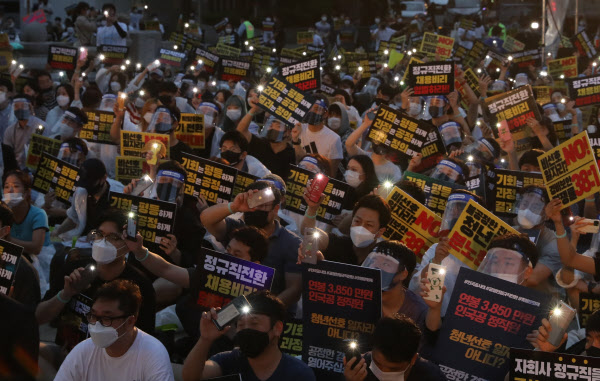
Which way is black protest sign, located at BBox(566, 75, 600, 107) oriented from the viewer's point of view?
toward the camera

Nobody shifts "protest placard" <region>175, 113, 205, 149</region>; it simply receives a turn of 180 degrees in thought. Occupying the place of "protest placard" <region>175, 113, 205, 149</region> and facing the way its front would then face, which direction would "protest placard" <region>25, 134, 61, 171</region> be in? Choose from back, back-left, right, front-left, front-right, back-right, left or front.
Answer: left

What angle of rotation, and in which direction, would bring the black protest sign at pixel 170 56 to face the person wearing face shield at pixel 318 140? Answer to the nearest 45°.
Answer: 0° — it already faces them

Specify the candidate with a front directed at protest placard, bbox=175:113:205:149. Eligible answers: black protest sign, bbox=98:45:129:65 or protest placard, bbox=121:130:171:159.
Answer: the black protest sign

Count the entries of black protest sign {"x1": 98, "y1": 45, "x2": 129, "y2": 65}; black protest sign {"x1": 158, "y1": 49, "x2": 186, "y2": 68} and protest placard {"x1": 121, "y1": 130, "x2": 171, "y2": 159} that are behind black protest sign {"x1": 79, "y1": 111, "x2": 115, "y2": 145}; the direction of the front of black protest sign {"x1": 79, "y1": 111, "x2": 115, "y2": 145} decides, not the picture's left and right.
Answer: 2

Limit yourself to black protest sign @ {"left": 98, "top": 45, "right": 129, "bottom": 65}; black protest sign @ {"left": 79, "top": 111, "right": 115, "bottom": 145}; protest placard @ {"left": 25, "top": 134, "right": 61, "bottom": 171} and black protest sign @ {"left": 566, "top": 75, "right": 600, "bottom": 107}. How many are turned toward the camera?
4

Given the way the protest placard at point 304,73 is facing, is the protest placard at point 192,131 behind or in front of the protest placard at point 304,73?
in front

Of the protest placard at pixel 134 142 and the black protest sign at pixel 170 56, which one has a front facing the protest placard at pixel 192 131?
the black protest sign

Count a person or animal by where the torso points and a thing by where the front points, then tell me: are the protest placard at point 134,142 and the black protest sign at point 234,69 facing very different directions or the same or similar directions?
same or similar directions

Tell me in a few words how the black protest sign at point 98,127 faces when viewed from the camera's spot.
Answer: facing the viewer

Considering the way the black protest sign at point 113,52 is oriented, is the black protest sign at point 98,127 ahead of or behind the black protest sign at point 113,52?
ahead

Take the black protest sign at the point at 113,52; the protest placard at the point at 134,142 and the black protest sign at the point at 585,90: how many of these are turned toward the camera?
3

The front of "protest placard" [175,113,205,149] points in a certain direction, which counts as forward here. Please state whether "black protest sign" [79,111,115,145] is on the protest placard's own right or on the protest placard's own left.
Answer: on the protest placard's own right

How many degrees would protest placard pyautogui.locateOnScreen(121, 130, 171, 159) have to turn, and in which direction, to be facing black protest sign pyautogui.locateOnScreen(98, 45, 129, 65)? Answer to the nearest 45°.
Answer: approximately 180°

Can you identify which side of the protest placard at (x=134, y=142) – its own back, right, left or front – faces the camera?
front
